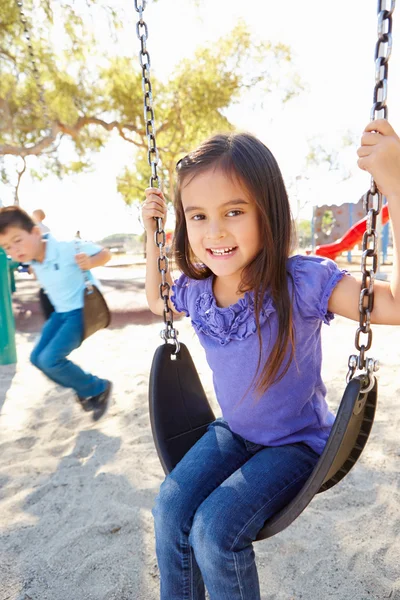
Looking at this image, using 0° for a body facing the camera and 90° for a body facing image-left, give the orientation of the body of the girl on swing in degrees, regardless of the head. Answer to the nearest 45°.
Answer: approximately 45°

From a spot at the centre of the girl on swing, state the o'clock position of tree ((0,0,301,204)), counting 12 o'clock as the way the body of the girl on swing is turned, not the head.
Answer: The tree is roughly at 4 o'clock from the girl on swing.
